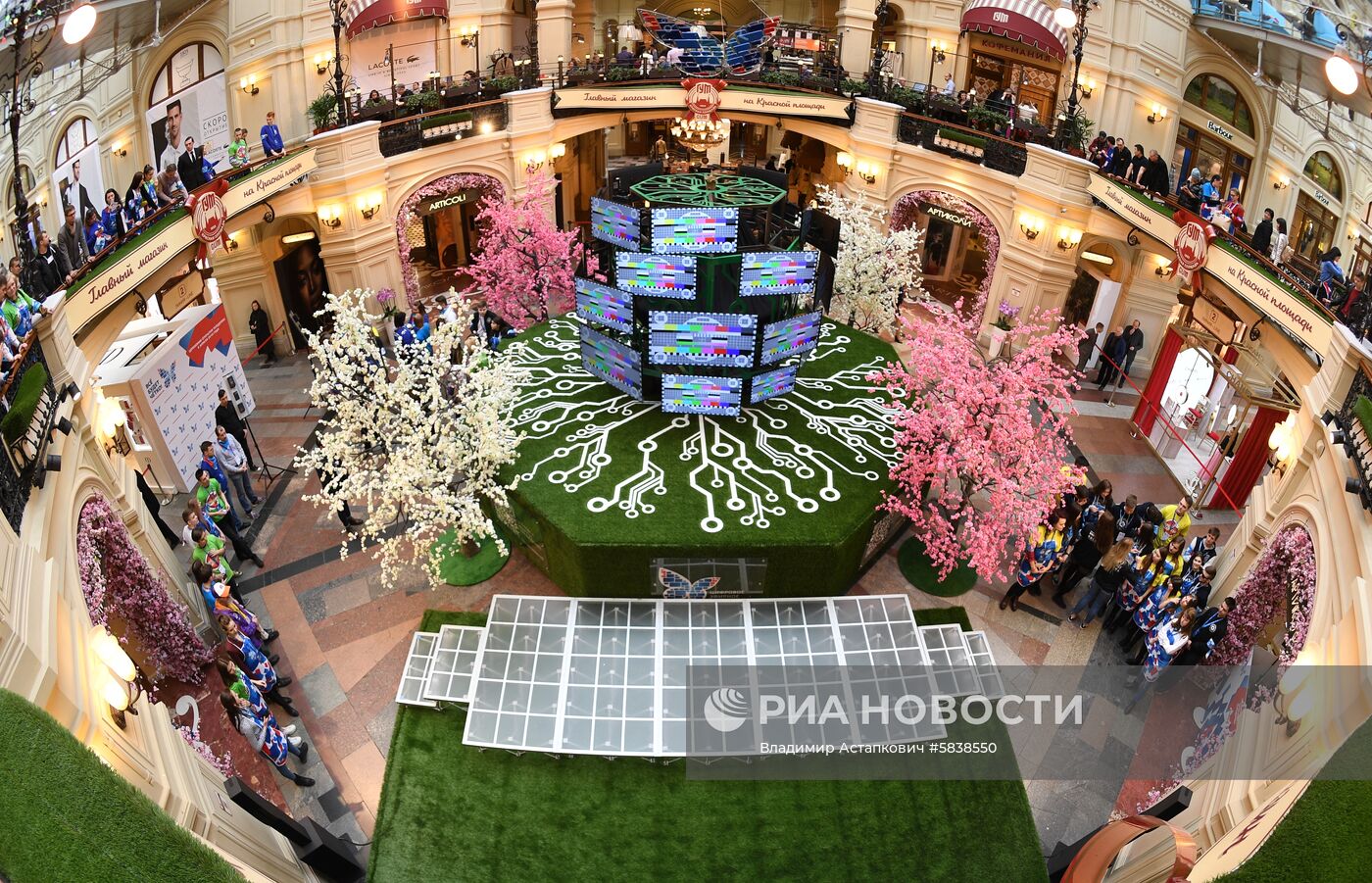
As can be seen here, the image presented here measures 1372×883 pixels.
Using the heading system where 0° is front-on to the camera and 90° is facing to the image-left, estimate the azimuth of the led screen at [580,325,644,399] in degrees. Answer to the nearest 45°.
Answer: approximately 45°

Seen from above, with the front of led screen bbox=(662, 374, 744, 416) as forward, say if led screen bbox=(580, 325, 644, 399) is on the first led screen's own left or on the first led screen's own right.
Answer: on the first led screen's own right

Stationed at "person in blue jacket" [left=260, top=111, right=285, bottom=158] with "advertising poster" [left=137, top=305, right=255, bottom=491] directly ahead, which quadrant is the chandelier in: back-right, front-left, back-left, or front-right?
back-left

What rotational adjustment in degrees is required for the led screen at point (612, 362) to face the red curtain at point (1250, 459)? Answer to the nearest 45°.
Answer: approximately 135° to its left

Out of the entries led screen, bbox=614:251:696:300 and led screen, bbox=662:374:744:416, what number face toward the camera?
2

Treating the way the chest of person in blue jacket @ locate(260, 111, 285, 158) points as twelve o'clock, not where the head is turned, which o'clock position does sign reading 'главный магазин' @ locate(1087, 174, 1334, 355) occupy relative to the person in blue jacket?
The sign reading 'главный магазин' is roughly at 12 o'clock from the person in blue jacket.

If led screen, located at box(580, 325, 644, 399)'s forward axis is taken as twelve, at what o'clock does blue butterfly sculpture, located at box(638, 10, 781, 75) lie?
The blue butterfly sculpture is roughly at 5 o'clock from the led screen.

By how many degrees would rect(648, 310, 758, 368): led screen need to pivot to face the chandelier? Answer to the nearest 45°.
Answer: approximately 180°

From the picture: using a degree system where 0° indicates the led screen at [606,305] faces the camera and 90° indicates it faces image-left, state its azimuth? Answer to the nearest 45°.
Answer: approximately 45°

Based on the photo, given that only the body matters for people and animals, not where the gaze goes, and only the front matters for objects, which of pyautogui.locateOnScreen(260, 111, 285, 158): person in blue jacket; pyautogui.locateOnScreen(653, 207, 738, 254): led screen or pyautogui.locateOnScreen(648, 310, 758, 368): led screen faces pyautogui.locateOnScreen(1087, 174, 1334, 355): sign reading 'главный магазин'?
the person in blue jacket

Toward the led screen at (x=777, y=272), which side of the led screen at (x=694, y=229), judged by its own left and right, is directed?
left
